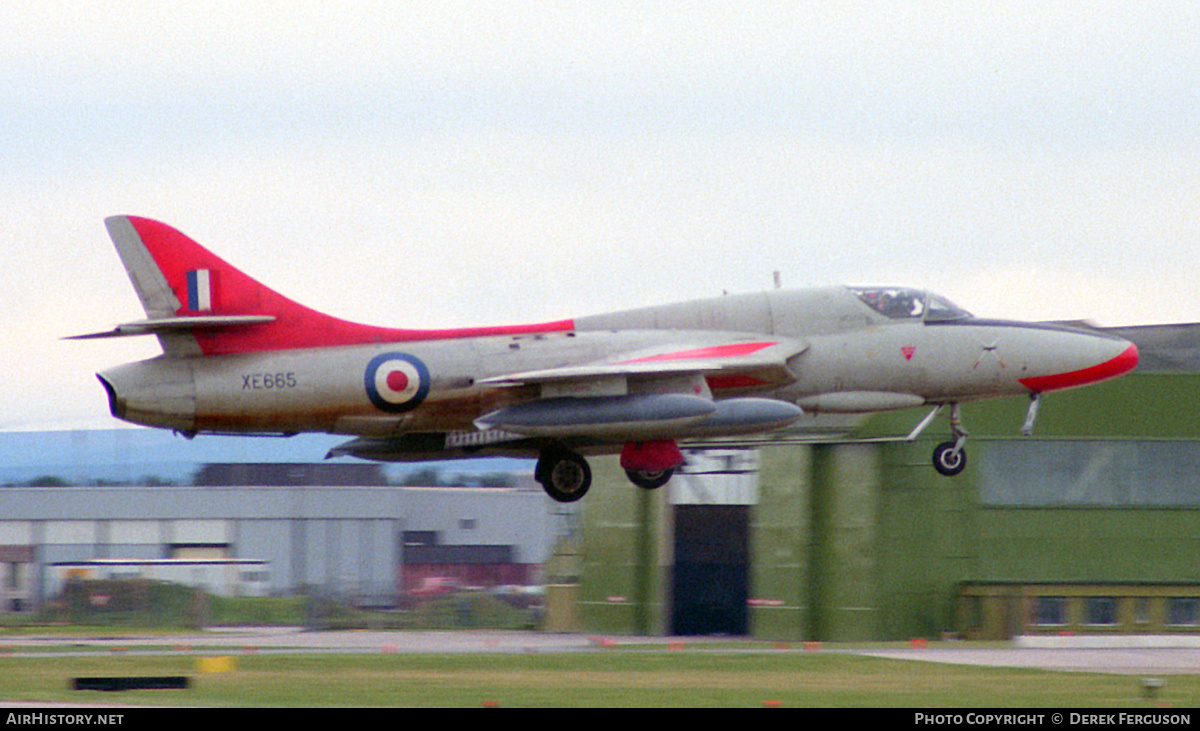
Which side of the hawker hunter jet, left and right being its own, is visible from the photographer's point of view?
right

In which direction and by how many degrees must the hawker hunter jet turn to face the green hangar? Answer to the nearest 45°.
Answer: approximately 45° to its left
